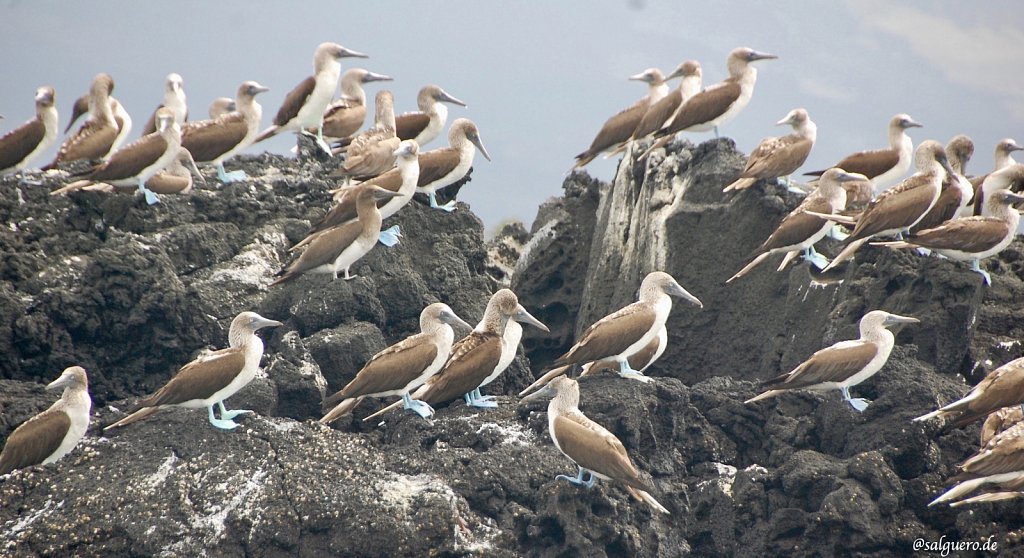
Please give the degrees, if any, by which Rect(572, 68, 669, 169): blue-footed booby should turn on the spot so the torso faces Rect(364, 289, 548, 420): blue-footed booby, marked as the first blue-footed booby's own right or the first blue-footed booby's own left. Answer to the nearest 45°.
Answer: approximately 90° to the first blue-footed booby's own right

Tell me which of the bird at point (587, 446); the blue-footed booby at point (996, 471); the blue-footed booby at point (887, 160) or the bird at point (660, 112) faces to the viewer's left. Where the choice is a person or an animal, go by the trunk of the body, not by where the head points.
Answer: the bird at point (587, 446)

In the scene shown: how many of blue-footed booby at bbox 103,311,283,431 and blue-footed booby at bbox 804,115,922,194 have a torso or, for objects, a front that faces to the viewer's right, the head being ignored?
2

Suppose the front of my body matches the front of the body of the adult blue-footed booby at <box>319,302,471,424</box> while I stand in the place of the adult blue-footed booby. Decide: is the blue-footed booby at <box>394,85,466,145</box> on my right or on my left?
on my left

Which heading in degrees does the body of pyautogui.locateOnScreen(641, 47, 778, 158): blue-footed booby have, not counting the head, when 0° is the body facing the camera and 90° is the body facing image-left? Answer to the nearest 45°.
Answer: approximately 270°

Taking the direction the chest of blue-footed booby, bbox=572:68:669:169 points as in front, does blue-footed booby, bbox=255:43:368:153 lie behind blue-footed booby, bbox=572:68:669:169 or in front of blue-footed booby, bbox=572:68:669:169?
behind

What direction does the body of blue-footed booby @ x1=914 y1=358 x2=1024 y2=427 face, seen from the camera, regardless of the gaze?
to the viewer's right

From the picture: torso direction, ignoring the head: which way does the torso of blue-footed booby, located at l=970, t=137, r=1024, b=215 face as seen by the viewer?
to the viewer's right

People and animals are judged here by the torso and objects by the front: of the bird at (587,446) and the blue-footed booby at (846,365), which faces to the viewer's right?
the blue-footed booby

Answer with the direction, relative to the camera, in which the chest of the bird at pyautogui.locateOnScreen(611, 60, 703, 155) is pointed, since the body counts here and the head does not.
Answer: to the viewer's right

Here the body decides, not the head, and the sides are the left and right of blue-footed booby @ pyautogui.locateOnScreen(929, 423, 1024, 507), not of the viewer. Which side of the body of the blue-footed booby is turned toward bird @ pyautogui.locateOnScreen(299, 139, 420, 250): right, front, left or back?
back

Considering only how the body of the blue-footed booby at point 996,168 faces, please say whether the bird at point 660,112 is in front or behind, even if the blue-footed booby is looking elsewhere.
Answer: behind

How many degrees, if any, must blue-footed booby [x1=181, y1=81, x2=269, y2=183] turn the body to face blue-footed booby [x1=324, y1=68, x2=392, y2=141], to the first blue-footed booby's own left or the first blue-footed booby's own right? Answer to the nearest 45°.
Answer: approximately 45° to the first blue-footed booby's own left

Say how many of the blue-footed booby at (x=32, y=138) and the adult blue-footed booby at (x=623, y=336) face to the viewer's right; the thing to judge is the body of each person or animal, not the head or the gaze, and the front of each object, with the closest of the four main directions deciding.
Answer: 2

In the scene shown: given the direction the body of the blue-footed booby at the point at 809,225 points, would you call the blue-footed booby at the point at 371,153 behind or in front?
behind

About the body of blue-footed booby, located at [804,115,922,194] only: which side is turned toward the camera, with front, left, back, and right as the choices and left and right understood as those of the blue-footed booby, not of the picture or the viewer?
right

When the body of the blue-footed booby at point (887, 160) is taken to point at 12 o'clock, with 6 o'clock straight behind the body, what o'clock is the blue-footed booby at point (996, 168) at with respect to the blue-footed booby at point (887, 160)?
the blue-footed booby at point (996, 168) is roughly at 11 o'clock from the blue-footed booby at point (887, 160).
